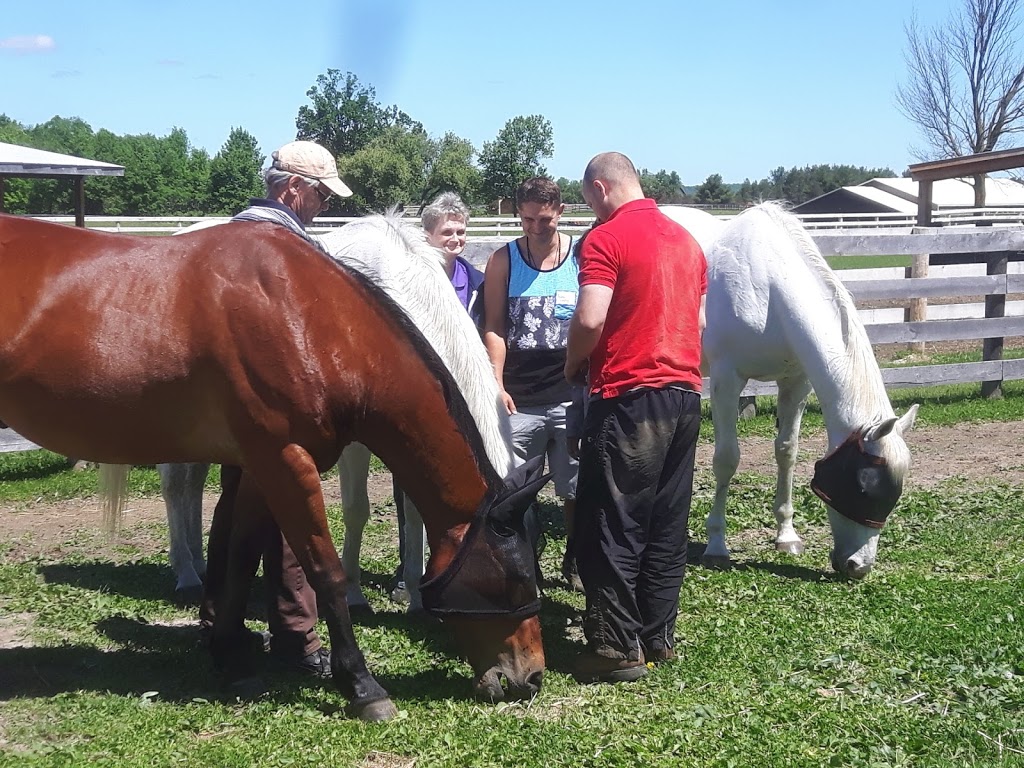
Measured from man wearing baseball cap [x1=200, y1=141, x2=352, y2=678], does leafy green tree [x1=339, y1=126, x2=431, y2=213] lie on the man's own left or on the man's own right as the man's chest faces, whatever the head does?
on the man's own left

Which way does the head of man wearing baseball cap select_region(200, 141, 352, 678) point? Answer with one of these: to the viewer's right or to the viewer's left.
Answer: to the viewer's right

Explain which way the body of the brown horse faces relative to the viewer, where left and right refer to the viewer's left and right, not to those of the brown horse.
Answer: facing to the right of the viewer

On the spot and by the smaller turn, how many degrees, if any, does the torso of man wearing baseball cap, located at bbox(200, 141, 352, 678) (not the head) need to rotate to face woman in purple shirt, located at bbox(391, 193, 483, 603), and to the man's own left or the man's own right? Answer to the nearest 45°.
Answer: approximately 45° to the man's own left

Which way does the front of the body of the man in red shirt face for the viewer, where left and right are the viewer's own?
facing away from the viewer and to the left of the viewer

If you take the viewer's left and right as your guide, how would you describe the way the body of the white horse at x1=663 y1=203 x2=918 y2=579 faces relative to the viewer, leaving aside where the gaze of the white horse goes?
facing the viewer and to the right of the viewer

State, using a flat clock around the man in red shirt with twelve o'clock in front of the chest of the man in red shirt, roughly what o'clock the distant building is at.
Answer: The distant building is roughly at 2 o'clock from the man in red shirt.

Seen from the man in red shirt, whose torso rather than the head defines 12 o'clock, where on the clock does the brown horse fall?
The brown horse is roughly at 10 o'clock from the man in red shirt.

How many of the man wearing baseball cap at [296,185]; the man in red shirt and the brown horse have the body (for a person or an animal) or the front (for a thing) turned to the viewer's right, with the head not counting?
2

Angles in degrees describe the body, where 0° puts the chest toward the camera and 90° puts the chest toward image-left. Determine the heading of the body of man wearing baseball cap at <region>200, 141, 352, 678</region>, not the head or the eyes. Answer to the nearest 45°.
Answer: approximately 270°

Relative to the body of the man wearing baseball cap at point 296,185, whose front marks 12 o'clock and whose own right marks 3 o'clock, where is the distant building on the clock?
The distant building is roughly at 10 o'clock from the man wearing baseball cap.

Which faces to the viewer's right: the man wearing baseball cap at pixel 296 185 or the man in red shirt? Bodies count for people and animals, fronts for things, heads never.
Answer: the man wearing baseball cap

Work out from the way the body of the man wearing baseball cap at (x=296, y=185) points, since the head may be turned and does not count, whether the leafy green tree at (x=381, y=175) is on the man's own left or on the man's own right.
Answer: on the man's own left

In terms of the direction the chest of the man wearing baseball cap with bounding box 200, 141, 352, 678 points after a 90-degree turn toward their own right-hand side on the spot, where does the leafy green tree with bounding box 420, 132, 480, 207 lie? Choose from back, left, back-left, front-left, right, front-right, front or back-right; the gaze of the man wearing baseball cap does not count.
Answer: back

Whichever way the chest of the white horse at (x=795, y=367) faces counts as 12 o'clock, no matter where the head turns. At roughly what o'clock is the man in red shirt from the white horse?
The man in red shirt is roughly at 2 o'clock from the white horse.

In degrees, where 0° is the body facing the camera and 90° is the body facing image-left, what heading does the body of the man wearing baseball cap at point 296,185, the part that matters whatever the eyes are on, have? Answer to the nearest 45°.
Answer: approximately 270°
